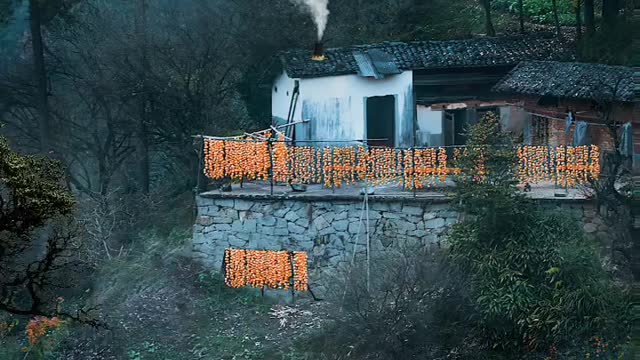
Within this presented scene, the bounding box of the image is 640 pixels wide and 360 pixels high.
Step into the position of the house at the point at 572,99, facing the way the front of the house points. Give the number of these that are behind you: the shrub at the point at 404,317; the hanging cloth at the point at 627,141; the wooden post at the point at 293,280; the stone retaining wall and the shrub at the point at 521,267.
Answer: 0

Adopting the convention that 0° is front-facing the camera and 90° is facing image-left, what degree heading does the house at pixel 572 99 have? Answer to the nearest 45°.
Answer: approximately 0°

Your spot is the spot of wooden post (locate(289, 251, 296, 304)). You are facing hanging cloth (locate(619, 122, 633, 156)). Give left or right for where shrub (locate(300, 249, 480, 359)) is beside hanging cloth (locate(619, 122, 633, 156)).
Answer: right

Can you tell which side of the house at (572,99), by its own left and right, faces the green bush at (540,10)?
back

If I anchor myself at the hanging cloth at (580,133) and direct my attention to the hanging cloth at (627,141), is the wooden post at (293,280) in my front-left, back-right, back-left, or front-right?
back-right

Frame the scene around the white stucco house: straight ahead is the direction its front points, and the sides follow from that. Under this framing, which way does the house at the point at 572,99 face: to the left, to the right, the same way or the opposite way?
the same way

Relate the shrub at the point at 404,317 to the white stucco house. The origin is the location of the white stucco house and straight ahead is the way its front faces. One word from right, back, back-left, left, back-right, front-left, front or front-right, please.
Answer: front

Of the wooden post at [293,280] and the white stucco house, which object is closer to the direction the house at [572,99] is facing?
the wooden post

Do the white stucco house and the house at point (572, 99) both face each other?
no

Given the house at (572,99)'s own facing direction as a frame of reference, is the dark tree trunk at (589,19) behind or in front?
behind

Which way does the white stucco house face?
toward the camera
